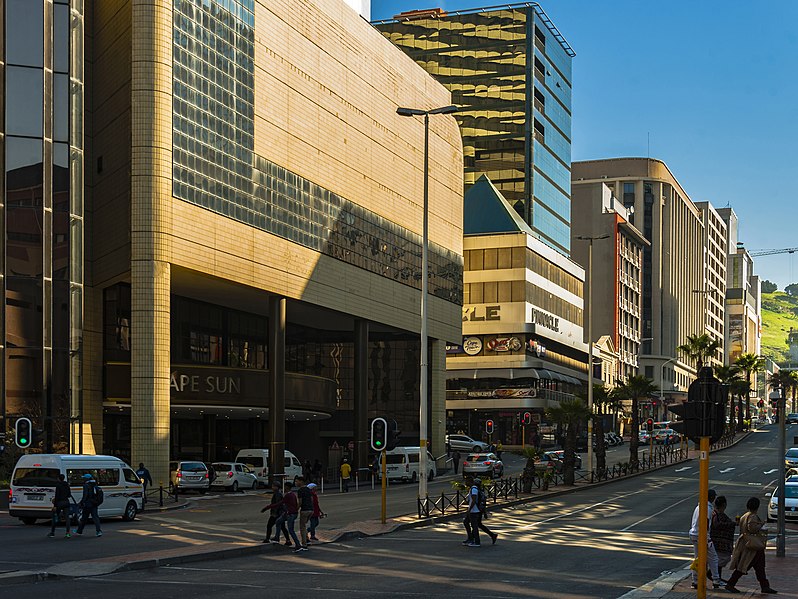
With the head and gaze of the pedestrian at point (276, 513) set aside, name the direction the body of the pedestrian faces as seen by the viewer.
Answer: to the viewer's left

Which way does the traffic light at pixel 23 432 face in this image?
toward the camera

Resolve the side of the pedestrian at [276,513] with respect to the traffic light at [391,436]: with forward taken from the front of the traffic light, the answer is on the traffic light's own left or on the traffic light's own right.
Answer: on the traffic light's own right
